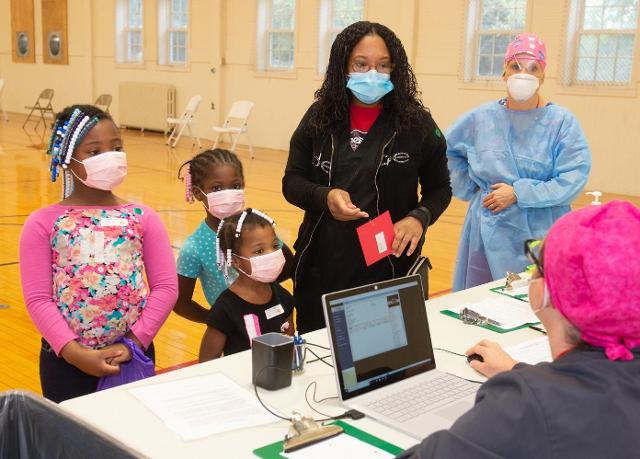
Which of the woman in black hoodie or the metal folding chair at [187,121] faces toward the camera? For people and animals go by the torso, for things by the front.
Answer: the woman in black hoodie

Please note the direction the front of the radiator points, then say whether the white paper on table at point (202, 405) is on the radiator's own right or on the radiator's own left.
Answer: on the radiator's own left

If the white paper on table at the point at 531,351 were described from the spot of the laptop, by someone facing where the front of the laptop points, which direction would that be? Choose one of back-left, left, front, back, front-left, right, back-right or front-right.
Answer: left

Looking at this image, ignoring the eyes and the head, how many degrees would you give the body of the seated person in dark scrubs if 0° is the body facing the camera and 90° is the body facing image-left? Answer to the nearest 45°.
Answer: approximately 135°

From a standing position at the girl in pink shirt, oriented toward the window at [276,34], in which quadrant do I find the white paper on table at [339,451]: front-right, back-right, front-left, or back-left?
back-right

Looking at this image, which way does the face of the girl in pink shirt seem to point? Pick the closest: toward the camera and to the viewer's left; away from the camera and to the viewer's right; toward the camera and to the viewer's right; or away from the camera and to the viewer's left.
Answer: toward the camera and to the viewer's right

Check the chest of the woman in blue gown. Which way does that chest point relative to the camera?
toward the camera

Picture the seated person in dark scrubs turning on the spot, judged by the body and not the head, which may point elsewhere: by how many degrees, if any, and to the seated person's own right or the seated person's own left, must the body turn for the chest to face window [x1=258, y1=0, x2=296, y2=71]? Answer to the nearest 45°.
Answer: approximately 45° to the seated person's own right

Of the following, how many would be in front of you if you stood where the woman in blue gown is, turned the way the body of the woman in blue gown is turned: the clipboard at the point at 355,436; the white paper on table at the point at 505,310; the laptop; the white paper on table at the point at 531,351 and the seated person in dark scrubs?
5

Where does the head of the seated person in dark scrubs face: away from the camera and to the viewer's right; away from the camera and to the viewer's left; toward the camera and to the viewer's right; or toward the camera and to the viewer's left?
away from the camera and to the viewer's left

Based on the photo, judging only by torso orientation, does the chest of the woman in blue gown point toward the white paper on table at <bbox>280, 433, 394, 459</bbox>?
yes

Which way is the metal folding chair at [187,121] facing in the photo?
to the viewer's left

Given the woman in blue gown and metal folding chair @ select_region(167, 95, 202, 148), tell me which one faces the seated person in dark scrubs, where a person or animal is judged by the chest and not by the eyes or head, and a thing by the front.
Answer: the woman in blue gown

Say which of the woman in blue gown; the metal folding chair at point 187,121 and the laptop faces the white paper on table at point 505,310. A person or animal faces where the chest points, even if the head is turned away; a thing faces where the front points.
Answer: the woman in blue gown
